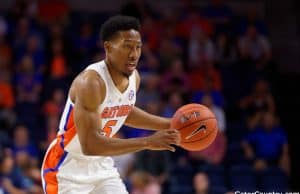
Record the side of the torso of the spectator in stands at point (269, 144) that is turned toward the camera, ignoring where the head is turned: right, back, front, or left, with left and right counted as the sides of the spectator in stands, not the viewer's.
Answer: front

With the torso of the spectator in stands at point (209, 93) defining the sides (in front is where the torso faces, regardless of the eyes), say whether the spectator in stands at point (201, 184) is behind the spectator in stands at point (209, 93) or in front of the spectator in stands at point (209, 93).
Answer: in front

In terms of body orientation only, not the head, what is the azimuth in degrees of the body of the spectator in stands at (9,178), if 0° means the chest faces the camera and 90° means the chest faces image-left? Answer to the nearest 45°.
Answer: approximately 0°

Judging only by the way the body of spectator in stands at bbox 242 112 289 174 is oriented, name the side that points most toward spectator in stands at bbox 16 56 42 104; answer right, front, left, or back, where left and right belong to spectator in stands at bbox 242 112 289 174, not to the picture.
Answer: right

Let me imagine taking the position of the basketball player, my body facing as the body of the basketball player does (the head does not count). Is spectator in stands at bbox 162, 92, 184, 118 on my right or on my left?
on my left

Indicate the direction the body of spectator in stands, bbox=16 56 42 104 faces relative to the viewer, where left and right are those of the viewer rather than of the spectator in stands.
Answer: facing the viewer

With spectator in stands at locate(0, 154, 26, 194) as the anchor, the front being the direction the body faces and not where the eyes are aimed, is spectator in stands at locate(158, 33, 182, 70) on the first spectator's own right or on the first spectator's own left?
on the first spectator's own left

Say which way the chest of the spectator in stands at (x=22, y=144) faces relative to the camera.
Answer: toward the camera

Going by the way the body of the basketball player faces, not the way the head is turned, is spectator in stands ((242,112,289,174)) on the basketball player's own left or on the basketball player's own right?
on the basketball player's own left
